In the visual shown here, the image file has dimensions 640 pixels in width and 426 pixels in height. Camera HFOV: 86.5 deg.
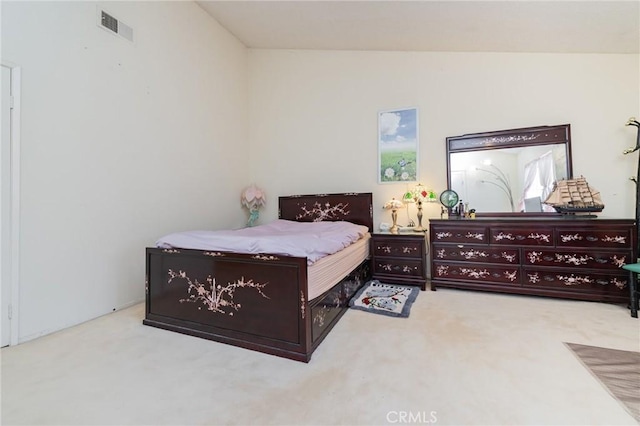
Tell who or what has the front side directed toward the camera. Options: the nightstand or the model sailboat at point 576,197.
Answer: the nightstand

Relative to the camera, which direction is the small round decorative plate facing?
toward the camera

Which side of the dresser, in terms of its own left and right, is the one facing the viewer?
front

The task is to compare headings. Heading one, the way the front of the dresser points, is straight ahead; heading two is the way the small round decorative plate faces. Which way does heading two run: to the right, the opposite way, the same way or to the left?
the same way

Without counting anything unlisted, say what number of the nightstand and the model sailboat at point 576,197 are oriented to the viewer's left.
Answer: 1

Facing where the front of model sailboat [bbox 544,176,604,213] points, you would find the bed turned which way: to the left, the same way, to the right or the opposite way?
to the left

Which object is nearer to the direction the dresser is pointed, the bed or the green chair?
the bed

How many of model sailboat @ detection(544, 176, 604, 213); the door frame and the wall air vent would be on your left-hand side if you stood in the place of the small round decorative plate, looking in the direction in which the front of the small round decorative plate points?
1

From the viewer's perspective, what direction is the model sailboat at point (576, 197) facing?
to the viewer's left

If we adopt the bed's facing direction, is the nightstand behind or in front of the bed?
behind

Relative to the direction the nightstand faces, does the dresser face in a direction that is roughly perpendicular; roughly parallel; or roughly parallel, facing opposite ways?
roughly parallel

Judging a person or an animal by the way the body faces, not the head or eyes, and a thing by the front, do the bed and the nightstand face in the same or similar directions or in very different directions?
same or similar directions

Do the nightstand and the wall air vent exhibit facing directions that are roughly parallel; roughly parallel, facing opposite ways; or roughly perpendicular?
roughly perpendicular

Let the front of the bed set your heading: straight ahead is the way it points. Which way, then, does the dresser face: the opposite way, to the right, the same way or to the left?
the same way

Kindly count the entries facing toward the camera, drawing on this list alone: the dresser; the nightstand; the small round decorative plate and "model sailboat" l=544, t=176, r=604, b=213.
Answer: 3
